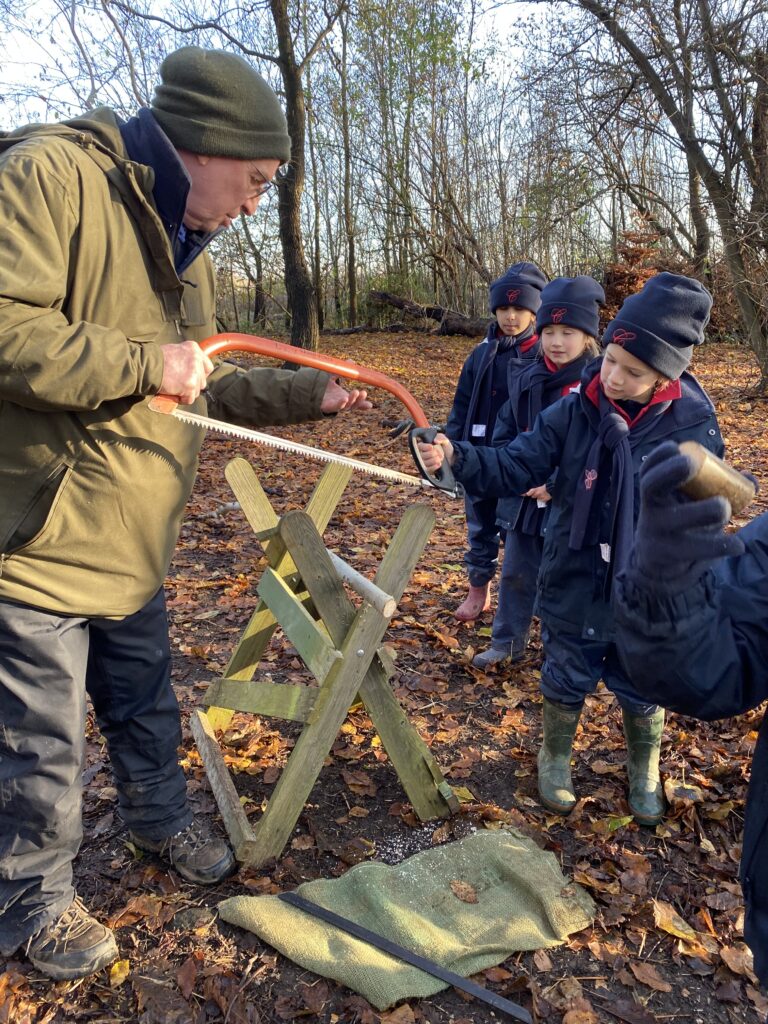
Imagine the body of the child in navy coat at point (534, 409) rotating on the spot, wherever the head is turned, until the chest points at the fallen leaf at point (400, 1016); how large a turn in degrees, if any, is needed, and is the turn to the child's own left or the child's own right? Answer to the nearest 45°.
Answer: approximately 45° to the child's own left

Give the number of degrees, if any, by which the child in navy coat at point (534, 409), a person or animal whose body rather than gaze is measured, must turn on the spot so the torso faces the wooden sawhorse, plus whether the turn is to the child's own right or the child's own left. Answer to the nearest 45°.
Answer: approximately 45° to the child's own left

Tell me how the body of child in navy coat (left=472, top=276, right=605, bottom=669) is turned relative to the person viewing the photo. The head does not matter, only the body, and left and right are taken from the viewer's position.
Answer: facing the viewer and to the left of the viewer

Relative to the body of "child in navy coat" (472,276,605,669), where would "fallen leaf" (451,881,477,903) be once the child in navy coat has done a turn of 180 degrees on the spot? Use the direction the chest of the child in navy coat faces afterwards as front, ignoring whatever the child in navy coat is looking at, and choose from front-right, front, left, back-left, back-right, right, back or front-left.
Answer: back-right

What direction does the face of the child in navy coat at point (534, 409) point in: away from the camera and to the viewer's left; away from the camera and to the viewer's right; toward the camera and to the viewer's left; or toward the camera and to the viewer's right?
toward the camera and to the viewer's left

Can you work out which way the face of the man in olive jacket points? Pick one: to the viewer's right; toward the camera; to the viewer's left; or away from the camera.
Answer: to the viewer's right

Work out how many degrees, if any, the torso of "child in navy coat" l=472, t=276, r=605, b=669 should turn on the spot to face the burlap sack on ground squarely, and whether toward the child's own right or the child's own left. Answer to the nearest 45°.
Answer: approximately 45° to the child's own left

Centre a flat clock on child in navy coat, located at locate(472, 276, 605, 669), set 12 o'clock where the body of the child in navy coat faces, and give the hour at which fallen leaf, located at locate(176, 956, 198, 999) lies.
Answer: The fallen leaf is roughly at 11 o'clock from the child in navy coat.

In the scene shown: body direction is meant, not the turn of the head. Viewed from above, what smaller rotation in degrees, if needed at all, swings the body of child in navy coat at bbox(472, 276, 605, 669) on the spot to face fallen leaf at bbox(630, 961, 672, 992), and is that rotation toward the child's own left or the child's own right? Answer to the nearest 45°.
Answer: approximately 45° to the child's own left

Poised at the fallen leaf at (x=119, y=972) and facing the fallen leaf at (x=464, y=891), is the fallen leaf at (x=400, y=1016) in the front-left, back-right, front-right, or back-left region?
front-right

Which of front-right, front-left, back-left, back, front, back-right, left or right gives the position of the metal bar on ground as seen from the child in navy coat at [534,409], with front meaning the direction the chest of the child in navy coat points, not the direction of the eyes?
front-left

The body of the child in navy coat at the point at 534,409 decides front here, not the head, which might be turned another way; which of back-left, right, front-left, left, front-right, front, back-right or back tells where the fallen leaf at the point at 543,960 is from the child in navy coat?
front-left

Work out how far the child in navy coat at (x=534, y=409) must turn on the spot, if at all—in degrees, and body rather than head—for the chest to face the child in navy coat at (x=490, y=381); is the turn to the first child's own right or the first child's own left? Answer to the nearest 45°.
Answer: approximately 90° to the first child's own right

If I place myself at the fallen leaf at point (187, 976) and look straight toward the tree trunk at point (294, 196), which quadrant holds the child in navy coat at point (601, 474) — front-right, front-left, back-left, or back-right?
front-right
